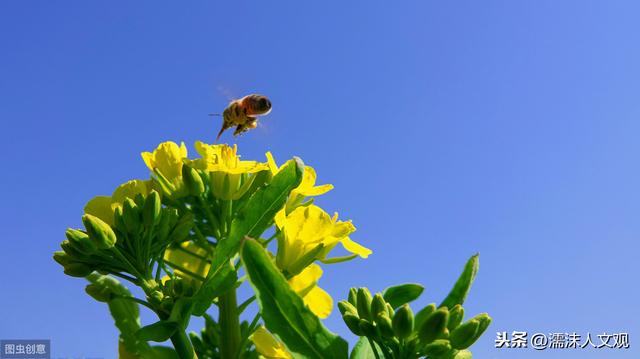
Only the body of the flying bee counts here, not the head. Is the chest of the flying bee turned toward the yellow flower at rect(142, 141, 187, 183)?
no

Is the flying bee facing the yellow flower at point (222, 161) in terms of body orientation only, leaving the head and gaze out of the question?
no
